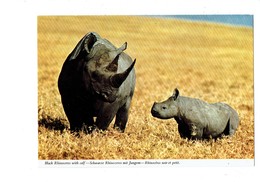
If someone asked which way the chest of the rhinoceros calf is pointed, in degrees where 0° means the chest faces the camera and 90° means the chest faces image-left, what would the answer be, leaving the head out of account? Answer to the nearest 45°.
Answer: approximately 90°
